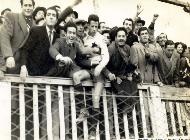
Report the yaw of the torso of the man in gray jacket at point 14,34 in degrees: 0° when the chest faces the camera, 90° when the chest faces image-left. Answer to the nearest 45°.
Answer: approximately 315°

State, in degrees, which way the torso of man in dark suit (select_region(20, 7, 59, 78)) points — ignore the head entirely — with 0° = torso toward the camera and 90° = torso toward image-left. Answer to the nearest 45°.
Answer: approximately 315°

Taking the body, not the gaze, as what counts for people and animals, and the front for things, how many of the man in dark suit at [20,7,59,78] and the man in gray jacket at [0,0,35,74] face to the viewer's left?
0
